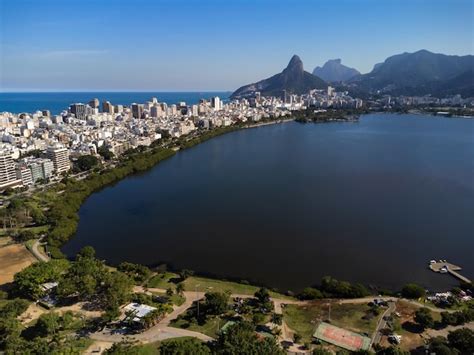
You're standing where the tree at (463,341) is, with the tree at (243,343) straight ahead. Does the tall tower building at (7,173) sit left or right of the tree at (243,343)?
right

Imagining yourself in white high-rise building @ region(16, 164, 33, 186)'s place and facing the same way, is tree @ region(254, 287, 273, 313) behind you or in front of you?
in front

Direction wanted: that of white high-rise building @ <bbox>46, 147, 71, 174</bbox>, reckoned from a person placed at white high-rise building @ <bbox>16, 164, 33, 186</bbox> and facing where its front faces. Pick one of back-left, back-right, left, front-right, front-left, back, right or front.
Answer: left

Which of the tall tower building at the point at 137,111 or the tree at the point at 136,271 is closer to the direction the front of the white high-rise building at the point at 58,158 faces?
the tree

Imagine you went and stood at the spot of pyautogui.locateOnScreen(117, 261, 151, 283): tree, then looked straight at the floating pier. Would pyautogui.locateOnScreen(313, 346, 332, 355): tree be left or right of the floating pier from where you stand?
right

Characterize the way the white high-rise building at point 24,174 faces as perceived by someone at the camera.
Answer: facing the viewer and to the right of the viewer

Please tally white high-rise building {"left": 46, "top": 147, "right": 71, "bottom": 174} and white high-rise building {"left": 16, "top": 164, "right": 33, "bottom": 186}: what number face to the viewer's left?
0

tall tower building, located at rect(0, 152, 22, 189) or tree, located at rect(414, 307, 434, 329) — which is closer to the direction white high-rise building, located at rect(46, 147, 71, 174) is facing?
the tree

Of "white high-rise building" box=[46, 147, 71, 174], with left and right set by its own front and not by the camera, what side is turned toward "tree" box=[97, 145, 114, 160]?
left

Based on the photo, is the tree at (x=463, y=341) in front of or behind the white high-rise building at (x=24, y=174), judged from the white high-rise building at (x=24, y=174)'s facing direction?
in front
